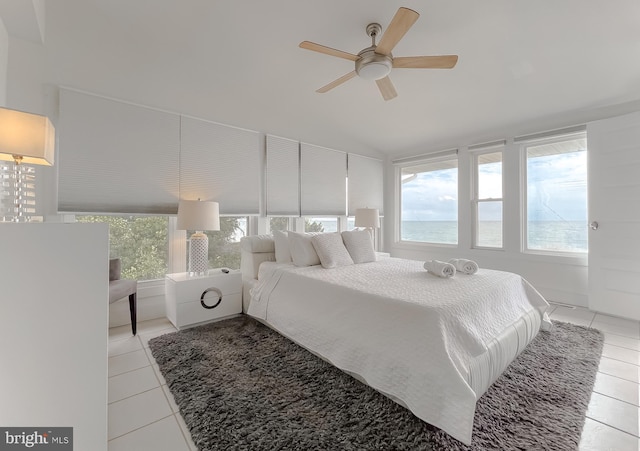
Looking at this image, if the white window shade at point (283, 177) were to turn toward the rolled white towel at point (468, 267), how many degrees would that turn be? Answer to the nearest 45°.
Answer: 0° — it already faces it

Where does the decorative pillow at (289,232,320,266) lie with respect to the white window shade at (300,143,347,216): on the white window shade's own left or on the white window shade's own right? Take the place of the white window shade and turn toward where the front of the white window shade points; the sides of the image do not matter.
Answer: on the white window shade's own right

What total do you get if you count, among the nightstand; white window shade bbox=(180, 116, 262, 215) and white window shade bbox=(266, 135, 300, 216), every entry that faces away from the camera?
0

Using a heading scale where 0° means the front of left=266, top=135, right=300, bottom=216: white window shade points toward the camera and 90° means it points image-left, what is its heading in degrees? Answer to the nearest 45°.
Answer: approximately 315°

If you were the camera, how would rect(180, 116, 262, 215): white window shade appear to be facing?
facing the viewer and to the right of the viewer

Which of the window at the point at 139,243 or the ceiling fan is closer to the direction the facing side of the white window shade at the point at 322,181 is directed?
the ceiling fan

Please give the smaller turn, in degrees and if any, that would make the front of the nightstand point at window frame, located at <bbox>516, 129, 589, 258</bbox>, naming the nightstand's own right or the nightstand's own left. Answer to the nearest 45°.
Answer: approximately 45° to the nightstand's own left

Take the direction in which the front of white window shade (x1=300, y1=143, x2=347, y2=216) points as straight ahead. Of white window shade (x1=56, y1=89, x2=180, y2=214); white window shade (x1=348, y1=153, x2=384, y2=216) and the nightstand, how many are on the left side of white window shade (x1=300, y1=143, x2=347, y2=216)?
1

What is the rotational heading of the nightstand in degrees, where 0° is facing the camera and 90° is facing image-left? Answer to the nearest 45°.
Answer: approximately 315°

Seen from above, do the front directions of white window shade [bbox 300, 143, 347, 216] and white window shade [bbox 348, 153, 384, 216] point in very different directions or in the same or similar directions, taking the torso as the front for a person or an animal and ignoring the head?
same or similar directions

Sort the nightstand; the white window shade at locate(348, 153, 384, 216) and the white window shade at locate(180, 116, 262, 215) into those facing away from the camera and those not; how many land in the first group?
0

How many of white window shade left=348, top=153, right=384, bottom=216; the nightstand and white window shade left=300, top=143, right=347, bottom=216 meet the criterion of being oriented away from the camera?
0

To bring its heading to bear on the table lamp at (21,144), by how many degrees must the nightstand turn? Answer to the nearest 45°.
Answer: approximately 90° to its right
